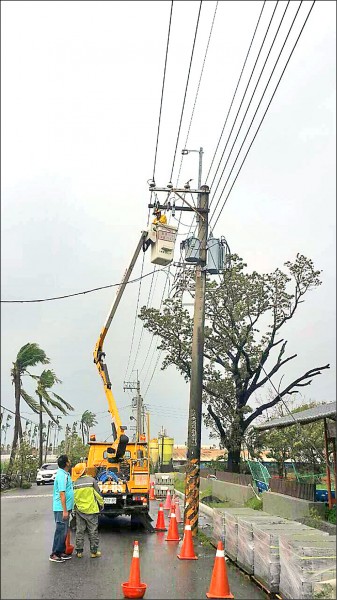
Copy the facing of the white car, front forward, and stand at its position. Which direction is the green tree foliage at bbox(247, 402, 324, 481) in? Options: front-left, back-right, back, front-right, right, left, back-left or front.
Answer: left

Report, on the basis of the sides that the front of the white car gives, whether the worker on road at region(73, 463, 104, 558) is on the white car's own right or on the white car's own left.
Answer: on the white car's own left

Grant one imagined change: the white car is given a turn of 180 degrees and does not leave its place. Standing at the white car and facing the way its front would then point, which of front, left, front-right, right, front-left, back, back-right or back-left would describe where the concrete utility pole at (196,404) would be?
back-right

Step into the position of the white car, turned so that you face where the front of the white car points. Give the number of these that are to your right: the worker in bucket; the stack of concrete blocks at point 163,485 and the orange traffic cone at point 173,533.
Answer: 0

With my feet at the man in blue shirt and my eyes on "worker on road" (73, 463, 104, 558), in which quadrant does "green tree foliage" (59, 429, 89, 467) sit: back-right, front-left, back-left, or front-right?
front-left

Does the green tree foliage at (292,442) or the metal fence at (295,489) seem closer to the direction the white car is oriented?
the metal fence

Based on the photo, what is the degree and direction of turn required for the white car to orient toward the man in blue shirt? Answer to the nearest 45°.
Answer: approximately 45° to its left

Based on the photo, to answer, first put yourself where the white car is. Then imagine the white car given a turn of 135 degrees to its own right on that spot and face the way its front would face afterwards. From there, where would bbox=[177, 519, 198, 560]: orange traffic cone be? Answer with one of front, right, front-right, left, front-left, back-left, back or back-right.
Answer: back

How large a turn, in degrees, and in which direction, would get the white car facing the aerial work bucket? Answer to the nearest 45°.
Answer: approximately 45° to its left

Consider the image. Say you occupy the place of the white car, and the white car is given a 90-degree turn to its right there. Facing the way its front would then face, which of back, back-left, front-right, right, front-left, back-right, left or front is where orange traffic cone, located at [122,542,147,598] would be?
back-left
